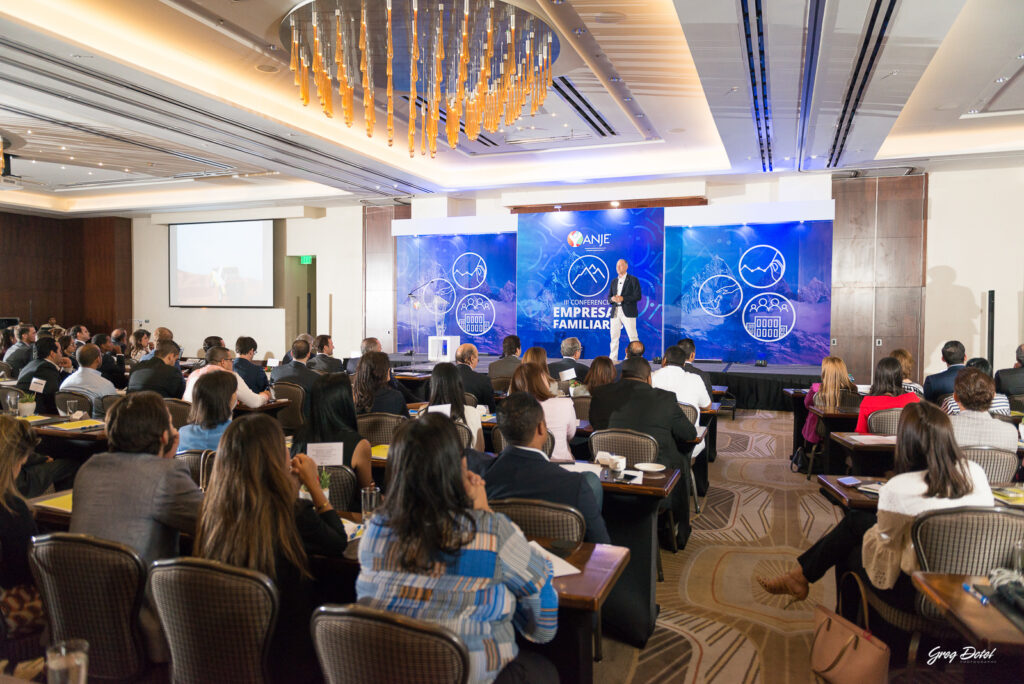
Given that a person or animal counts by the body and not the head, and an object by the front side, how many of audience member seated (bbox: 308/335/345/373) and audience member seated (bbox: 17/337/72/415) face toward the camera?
0

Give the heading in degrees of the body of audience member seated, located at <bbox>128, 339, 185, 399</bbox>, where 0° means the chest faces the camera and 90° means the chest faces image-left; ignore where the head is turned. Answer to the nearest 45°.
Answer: approximately 225°

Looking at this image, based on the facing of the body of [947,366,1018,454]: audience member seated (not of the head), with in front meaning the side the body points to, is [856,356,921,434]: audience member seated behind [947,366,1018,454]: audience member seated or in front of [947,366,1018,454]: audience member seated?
in front

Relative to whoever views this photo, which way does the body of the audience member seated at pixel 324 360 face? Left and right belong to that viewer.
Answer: facing away from the viewer and to the right of the viewer

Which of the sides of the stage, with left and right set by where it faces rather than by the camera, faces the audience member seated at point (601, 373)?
front

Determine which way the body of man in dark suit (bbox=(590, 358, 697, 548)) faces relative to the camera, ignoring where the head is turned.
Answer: away from the camera

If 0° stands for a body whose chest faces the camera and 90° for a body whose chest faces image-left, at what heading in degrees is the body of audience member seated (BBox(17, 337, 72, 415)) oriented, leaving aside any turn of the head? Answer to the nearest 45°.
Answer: approximately 225°

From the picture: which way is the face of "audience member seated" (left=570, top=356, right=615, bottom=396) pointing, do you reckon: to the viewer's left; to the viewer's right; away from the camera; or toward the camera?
away from the camera

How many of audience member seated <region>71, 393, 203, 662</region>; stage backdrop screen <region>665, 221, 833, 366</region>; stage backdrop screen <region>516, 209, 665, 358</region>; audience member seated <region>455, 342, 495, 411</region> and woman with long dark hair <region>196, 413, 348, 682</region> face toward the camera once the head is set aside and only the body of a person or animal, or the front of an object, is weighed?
2

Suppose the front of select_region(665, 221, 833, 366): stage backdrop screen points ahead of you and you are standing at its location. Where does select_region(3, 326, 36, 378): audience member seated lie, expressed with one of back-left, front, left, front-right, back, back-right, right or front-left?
front-right

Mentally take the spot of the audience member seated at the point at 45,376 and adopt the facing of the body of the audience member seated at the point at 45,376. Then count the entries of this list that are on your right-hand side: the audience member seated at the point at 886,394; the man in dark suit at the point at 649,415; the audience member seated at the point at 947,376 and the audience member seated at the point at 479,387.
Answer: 4

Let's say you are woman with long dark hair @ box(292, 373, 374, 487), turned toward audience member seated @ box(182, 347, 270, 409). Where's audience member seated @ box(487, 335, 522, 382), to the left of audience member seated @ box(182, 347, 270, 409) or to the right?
right

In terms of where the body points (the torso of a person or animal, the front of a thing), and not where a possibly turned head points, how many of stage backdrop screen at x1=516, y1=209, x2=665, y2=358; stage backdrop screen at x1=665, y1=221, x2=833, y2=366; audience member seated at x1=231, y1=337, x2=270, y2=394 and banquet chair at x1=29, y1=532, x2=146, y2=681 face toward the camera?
2
